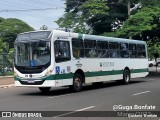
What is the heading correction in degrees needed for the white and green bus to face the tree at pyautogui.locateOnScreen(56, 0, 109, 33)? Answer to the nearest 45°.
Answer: approximately 135° to its right

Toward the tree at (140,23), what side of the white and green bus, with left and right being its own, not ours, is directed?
back

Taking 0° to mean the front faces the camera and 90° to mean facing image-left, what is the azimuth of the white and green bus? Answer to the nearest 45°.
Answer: approximately 45°
